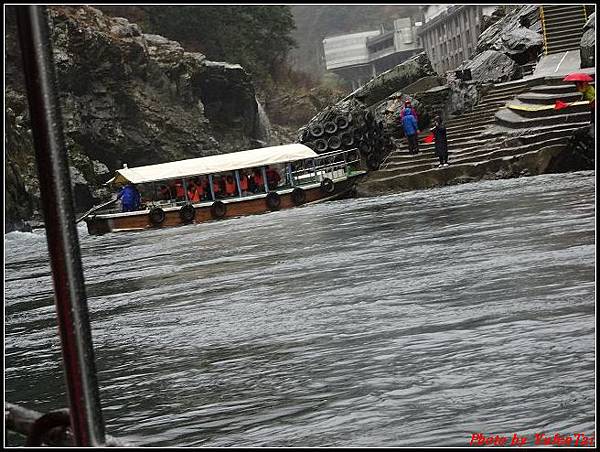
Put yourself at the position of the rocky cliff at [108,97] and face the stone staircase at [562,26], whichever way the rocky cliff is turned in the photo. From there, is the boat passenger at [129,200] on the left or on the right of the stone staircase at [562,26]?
right

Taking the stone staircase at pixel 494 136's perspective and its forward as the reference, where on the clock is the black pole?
The black pole is roughly at 12 o'clock from the stone staircase.

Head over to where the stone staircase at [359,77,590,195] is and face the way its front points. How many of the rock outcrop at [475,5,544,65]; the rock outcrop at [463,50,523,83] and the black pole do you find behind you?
2

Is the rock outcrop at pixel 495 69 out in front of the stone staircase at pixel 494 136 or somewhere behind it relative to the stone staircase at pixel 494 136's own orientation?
behind

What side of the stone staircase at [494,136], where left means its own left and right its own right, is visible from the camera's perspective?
front
